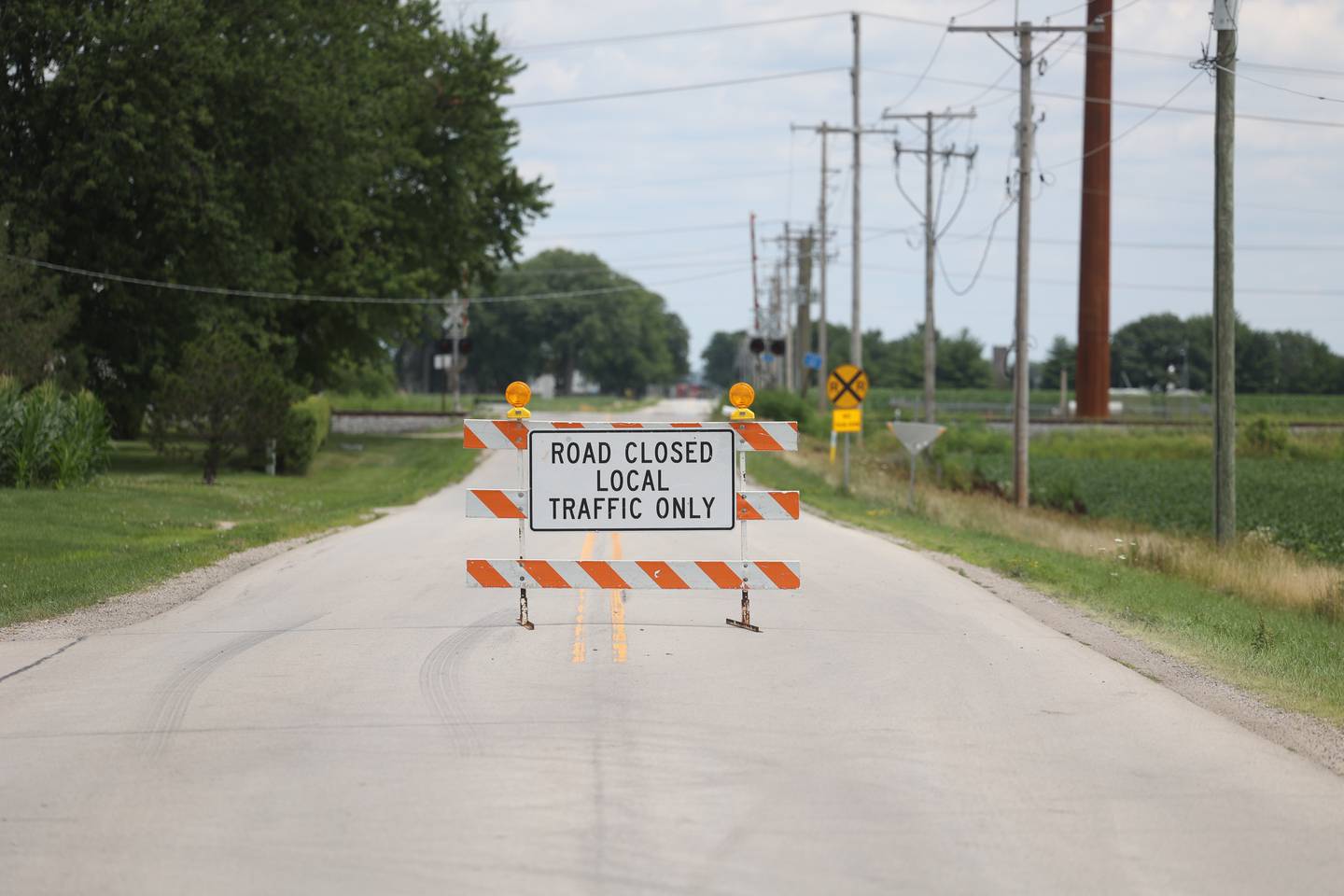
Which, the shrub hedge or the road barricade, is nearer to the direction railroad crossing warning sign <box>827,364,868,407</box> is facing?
the road barricade

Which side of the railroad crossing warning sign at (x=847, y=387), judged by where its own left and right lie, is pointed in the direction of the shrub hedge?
right

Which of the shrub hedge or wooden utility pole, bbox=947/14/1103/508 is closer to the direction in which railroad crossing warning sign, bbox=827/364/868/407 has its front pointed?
the wooden utility pole

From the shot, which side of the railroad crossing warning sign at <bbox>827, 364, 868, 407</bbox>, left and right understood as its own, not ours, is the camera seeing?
front

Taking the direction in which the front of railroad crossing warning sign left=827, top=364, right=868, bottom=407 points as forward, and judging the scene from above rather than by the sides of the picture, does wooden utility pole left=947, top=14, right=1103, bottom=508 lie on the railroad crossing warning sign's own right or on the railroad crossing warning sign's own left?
on the railroad crossing warning sign's own left

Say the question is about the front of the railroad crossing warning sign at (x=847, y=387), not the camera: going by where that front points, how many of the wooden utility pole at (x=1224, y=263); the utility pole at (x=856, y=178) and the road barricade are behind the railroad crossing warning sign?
1

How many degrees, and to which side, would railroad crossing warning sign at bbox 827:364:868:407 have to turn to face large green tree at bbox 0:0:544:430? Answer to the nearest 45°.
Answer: approximately 90° to its right

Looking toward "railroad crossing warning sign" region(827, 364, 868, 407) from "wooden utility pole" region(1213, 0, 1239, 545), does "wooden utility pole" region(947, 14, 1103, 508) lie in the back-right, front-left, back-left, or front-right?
front-right

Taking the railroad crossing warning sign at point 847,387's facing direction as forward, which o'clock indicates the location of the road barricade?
The road barricade is roughly at 12 o'clock from the railroad crossing warning sign.

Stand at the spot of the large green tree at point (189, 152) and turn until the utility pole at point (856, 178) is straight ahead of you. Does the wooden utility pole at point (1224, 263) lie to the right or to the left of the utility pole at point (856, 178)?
right

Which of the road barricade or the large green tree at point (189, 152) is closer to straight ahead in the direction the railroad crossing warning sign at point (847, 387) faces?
the road barricade

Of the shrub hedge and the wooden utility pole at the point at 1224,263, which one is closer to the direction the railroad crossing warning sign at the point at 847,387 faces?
the wooden utility pole

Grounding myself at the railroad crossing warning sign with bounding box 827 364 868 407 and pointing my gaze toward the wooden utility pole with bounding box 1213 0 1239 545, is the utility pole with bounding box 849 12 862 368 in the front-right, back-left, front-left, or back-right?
back-left

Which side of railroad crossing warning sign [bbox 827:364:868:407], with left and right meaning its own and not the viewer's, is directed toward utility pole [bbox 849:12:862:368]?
back

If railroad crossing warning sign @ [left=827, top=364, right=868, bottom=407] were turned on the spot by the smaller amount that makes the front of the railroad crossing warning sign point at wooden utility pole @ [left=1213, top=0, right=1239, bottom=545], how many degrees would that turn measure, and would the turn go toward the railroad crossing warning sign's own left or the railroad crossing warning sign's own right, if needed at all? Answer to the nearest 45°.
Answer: approximately 45° to the railroad crossing warning sign's own left

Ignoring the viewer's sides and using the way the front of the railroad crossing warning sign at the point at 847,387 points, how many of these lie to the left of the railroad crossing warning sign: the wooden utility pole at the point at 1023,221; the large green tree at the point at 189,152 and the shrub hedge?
1
